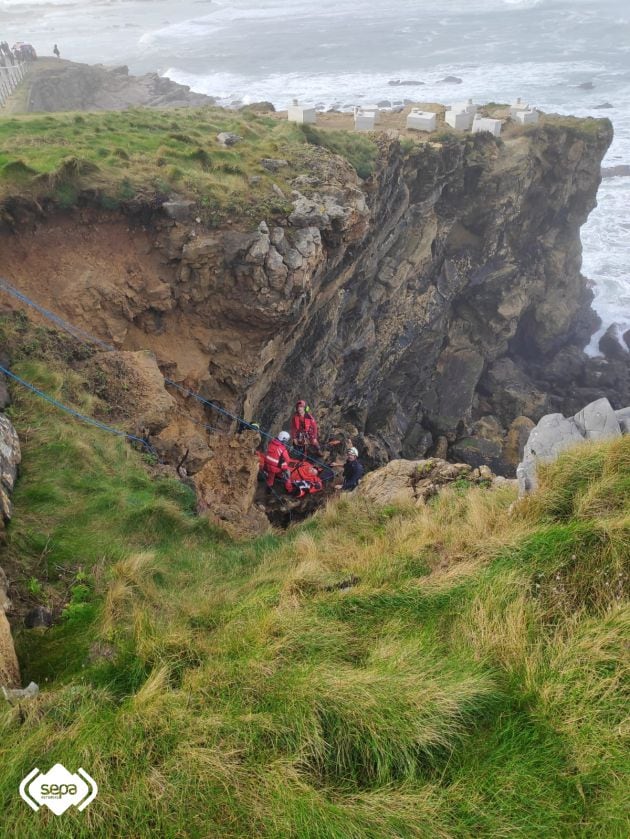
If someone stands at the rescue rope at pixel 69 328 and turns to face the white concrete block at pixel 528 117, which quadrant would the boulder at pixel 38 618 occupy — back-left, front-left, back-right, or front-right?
back-right

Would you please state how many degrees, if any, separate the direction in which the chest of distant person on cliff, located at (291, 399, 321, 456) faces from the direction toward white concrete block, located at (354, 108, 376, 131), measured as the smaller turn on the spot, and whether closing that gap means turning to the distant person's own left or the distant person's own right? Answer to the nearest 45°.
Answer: approximately 180°

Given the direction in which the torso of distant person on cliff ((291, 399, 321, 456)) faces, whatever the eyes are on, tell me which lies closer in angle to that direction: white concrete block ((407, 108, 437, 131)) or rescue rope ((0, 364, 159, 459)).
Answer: the rescue rope

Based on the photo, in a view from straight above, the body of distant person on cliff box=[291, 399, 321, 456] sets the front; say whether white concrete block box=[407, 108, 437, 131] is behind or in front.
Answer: behind

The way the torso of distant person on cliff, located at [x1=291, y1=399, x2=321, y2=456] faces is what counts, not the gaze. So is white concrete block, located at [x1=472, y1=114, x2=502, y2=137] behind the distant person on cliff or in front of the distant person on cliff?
behind

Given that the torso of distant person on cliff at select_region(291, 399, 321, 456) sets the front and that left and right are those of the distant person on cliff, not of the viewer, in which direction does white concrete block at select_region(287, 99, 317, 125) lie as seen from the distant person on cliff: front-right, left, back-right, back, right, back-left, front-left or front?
back

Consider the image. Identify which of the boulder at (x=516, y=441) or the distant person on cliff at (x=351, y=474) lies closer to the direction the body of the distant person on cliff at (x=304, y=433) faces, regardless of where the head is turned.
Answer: the distant person on cliff

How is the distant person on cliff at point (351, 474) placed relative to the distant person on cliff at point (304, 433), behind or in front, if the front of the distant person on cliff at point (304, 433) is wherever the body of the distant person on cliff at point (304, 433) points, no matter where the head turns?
in front

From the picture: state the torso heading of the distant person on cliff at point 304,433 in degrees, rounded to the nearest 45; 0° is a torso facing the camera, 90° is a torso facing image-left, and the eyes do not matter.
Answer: approximately 0°
